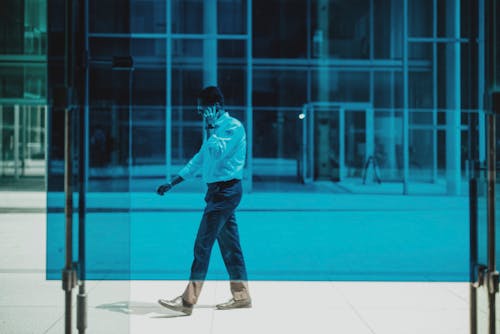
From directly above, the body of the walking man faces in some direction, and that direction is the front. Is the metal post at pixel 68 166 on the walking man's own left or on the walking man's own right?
on the walking man's own left

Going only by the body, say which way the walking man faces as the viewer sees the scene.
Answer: to the viewer's left

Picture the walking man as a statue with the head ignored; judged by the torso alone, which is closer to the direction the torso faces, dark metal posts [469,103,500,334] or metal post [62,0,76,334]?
the metal post

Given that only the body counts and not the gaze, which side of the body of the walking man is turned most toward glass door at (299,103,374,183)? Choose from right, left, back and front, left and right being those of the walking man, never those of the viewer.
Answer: right

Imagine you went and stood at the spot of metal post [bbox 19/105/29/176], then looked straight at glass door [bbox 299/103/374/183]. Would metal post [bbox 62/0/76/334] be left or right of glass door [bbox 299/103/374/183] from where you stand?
right

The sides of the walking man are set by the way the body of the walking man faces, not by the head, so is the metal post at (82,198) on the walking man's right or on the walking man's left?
on the walking man's left
